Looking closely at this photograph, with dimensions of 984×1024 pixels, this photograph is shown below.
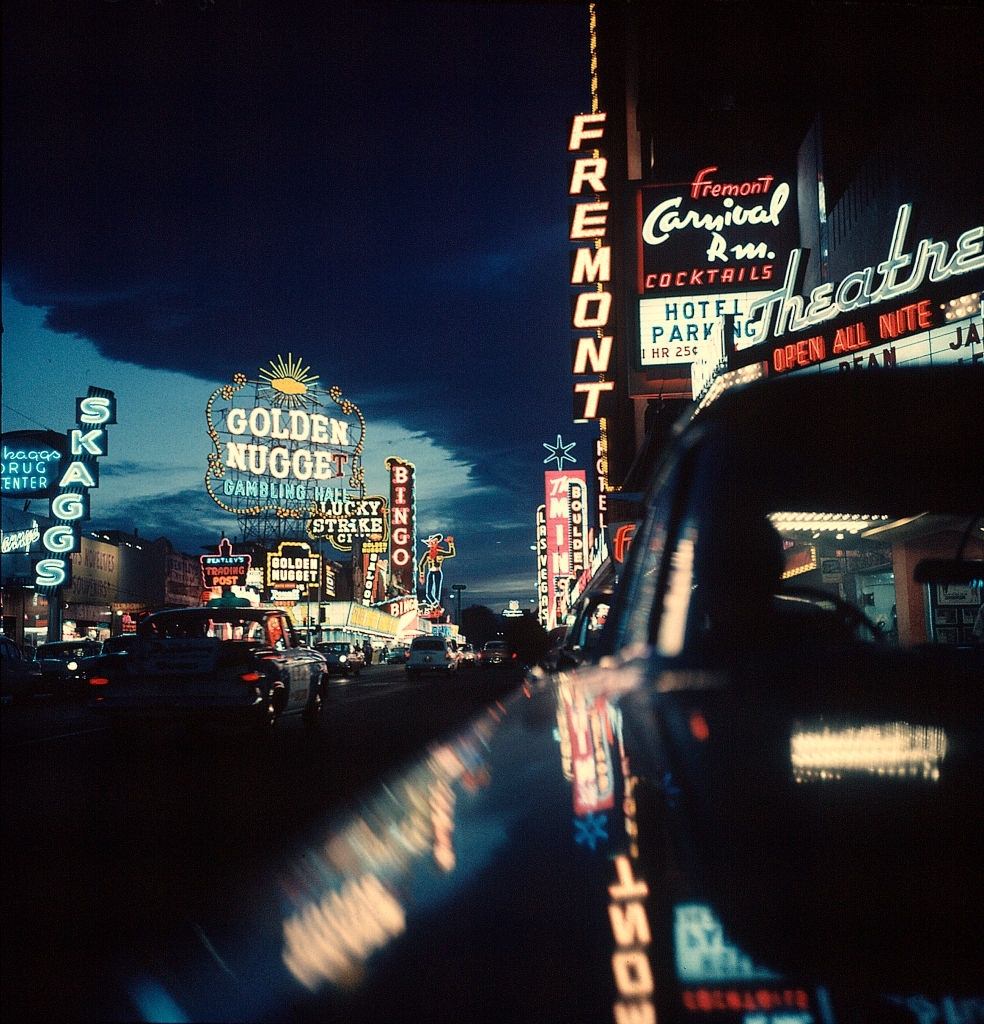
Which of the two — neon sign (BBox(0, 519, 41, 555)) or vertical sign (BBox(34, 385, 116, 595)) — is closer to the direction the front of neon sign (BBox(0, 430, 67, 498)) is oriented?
the vertical sign

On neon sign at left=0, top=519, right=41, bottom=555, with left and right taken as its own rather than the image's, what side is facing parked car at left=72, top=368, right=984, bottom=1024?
front

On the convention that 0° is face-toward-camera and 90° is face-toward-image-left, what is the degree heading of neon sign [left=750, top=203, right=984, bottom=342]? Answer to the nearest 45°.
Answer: approximately 45°

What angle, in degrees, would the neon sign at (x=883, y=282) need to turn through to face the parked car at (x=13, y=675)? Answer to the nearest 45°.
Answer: approximately 45° to its right

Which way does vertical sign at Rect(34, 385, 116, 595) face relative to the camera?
toward the camera

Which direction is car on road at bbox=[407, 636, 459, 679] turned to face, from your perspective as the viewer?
facing away from the viewer

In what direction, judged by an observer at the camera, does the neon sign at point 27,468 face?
facing the viewer

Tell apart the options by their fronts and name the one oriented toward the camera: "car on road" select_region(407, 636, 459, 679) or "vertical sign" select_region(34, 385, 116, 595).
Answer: the vertical sign

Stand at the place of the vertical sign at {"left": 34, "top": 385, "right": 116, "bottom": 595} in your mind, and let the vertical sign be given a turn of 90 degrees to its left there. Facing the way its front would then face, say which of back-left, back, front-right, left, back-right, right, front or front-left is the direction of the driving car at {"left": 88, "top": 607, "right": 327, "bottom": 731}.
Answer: right

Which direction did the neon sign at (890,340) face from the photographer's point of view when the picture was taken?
facing the viewer and to the left of the viewer

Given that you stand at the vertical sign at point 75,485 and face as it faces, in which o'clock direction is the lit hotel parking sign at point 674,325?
The lit hotel parking sign is roughly at 11 o'clock from the vertical sign.

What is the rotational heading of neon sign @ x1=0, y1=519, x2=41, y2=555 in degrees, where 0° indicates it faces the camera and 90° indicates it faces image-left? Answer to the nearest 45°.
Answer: approximately 0°

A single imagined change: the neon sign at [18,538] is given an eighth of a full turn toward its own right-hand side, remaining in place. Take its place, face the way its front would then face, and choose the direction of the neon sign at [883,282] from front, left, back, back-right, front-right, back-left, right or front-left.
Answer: front-left

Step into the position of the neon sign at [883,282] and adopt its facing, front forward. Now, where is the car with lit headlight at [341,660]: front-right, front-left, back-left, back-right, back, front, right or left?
right

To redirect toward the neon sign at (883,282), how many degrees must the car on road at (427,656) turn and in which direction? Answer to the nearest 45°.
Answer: approximately 180°

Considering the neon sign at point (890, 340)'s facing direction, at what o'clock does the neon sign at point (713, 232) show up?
the neon sign at point (713, 232) is roughly at 4 o'clock from the neon sign at point (890, 340).
